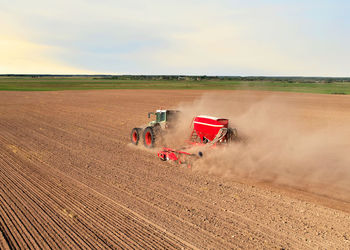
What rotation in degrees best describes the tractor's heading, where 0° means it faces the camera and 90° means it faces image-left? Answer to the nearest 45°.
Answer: approximately 135°
